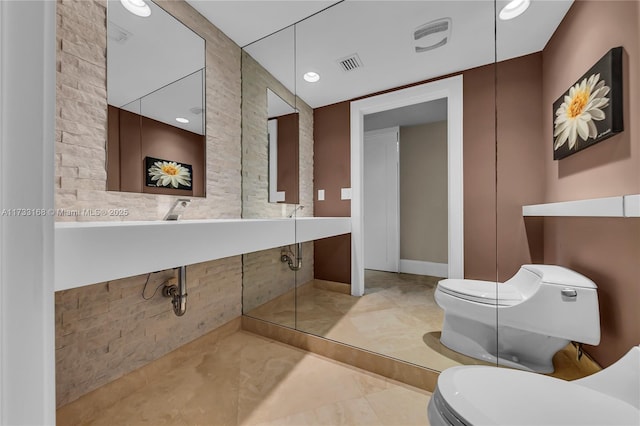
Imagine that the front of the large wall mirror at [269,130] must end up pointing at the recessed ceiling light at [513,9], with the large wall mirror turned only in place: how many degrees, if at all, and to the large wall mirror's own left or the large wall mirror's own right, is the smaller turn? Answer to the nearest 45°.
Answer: approximately 90° to the large wall mirror's own left

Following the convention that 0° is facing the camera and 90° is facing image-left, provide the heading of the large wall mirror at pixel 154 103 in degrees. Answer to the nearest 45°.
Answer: approximately 315°

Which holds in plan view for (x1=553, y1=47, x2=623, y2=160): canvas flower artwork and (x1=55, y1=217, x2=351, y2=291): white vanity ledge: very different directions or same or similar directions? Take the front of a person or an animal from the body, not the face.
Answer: very different directions

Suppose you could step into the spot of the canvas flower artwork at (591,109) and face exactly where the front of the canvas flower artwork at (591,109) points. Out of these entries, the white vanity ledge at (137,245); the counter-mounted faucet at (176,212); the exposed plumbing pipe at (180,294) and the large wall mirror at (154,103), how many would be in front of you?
4

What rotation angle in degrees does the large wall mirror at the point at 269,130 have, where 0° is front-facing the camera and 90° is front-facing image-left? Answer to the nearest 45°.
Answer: approximately 45°

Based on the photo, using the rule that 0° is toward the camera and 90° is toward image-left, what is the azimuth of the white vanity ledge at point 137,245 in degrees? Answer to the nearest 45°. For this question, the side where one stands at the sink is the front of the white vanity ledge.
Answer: approximately 315°

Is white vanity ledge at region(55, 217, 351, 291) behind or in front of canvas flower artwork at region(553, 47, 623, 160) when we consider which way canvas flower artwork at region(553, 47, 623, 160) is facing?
in front

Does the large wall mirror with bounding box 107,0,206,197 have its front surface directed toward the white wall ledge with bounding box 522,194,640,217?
yes

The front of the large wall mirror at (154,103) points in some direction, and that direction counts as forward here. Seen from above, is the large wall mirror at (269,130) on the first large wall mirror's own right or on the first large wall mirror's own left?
on the first large wall mirror's own left
